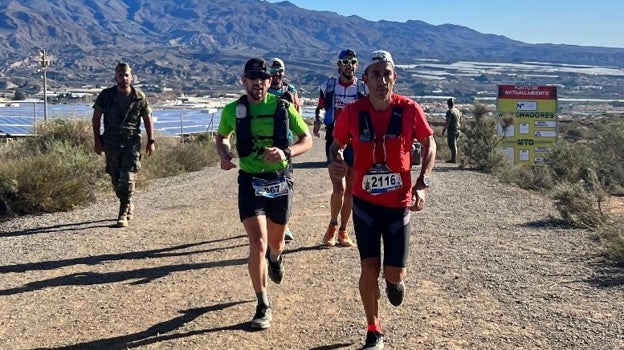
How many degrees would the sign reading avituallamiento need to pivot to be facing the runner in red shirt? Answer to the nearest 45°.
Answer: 0° — it already faces them

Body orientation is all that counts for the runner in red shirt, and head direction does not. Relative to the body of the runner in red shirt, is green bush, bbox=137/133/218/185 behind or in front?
behind

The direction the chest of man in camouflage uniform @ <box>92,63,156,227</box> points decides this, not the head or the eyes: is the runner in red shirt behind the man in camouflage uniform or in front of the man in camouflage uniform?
in front

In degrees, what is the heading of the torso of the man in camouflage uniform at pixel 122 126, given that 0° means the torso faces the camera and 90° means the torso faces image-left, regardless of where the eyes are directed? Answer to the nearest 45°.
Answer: approximately 0°

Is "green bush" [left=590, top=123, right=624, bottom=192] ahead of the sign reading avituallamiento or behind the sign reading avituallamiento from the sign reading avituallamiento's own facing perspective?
ahead

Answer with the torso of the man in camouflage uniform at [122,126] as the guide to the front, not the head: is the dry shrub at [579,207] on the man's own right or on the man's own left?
on the man's own left

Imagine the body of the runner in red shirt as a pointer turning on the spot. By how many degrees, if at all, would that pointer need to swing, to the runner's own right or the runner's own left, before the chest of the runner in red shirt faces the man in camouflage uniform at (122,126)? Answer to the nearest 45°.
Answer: approximately 135° to the runner's own right

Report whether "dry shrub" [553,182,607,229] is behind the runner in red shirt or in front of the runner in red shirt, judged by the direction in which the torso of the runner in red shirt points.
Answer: behind

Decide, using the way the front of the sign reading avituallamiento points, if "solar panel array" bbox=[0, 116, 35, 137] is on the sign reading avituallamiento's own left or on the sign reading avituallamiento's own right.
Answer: on the sign reading avituallamiento's own right

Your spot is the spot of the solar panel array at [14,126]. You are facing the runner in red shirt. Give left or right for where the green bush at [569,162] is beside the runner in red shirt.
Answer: left
